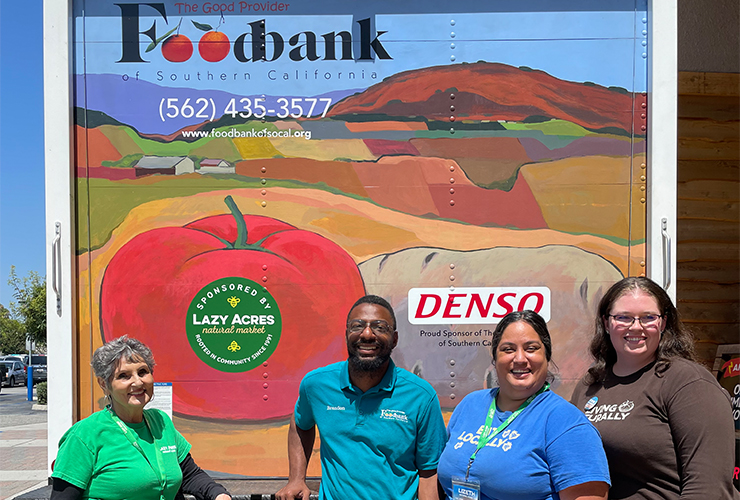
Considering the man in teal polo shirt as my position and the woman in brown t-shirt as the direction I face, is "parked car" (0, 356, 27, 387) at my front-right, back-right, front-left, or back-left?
back-left

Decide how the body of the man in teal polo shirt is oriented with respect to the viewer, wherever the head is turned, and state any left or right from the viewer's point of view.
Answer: facing the viewer

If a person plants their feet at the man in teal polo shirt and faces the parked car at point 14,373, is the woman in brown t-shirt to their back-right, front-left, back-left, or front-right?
back-right

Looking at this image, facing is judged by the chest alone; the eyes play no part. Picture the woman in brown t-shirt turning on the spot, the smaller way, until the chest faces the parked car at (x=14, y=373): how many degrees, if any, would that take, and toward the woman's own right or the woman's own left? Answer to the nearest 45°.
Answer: approximately 90° to the woman's own right

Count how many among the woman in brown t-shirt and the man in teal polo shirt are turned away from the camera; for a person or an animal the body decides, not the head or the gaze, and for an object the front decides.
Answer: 0

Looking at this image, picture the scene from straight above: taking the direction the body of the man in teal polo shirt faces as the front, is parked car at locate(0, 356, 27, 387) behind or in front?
behind

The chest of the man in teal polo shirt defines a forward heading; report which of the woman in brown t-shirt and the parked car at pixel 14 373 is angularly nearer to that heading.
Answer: the woman in brown t-shirt

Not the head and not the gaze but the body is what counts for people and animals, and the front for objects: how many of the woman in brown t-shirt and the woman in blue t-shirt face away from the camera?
0

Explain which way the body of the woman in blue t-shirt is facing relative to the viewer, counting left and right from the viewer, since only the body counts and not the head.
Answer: facing the viewer and to the left of the viewer

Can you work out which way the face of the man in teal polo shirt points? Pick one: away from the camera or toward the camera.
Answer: toward the camera

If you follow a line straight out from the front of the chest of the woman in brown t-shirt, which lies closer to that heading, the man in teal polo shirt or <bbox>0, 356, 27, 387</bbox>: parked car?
the man in teal polo shirt

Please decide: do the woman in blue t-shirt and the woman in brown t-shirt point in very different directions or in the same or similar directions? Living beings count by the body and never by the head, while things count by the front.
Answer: same or similar directions
